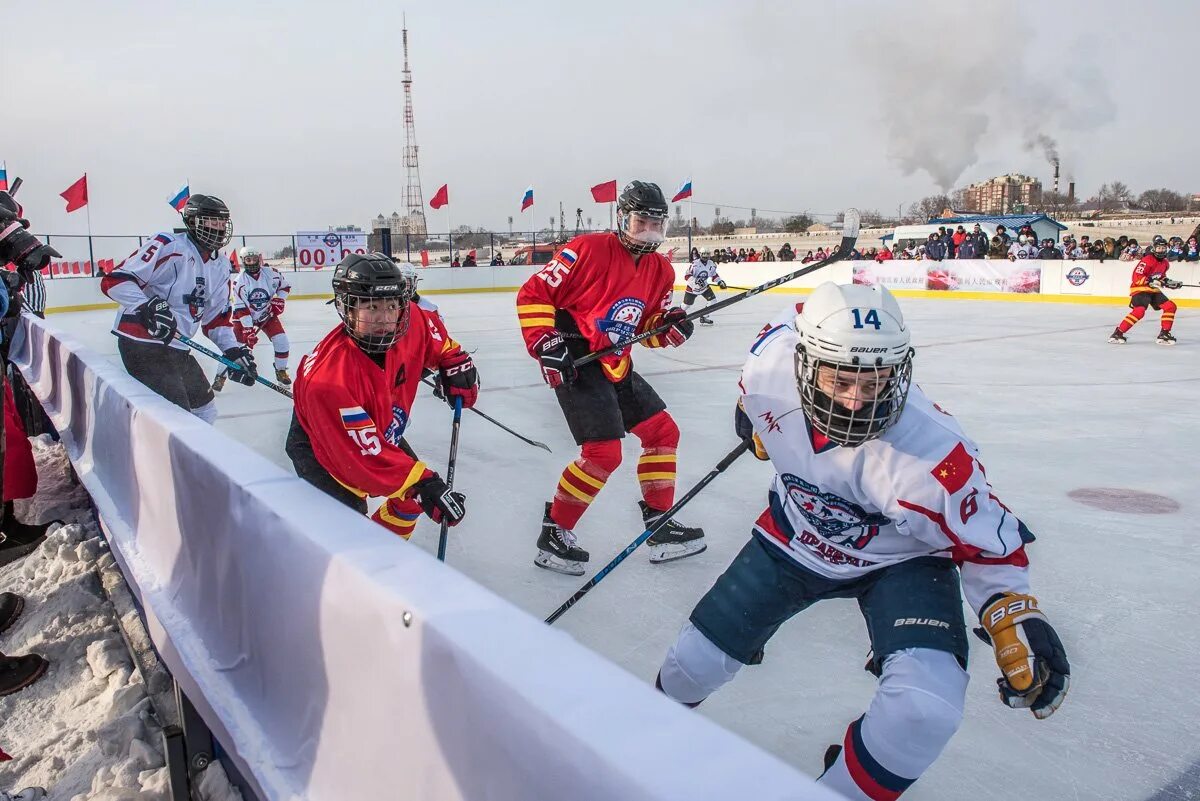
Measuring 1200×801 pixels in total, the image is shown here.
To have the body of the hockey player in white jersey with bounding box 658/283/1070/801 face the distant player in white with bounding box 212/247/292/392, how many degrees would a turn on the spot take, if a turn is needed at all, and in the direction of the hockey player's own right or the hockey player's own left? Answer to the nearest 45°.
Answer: approximately 135° to the hockey player's own right

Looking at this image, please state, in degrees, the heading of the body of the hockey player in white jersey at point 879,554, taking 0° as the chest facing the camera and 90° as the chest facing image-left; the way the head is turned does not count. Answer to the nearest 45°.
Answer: approximately 0°

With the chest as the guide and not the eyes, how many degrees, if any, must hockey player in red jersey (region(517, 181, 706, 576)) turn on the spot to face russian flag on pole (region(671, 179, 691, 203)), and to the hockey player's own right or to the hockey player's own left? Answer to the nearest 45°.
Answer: approximately 135° to the hockey player's own left

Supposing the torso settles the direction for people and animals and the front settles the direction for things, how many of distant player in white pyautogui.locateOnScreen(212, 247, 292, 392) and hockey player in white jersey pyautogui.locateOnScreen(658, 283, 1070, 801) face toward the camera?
2

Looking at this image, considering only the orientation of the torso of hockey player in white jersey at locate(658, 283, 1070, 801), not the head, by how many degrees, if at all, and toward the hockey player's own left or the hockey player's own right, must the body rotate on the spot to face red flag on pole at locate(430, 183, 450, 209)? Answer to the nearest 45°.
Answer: approximately 135° to the hockey player's own right

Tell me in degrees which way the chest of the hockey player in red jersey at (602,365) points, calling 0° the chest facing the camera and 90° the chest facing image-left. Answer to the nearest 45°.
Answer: approximately 315°
